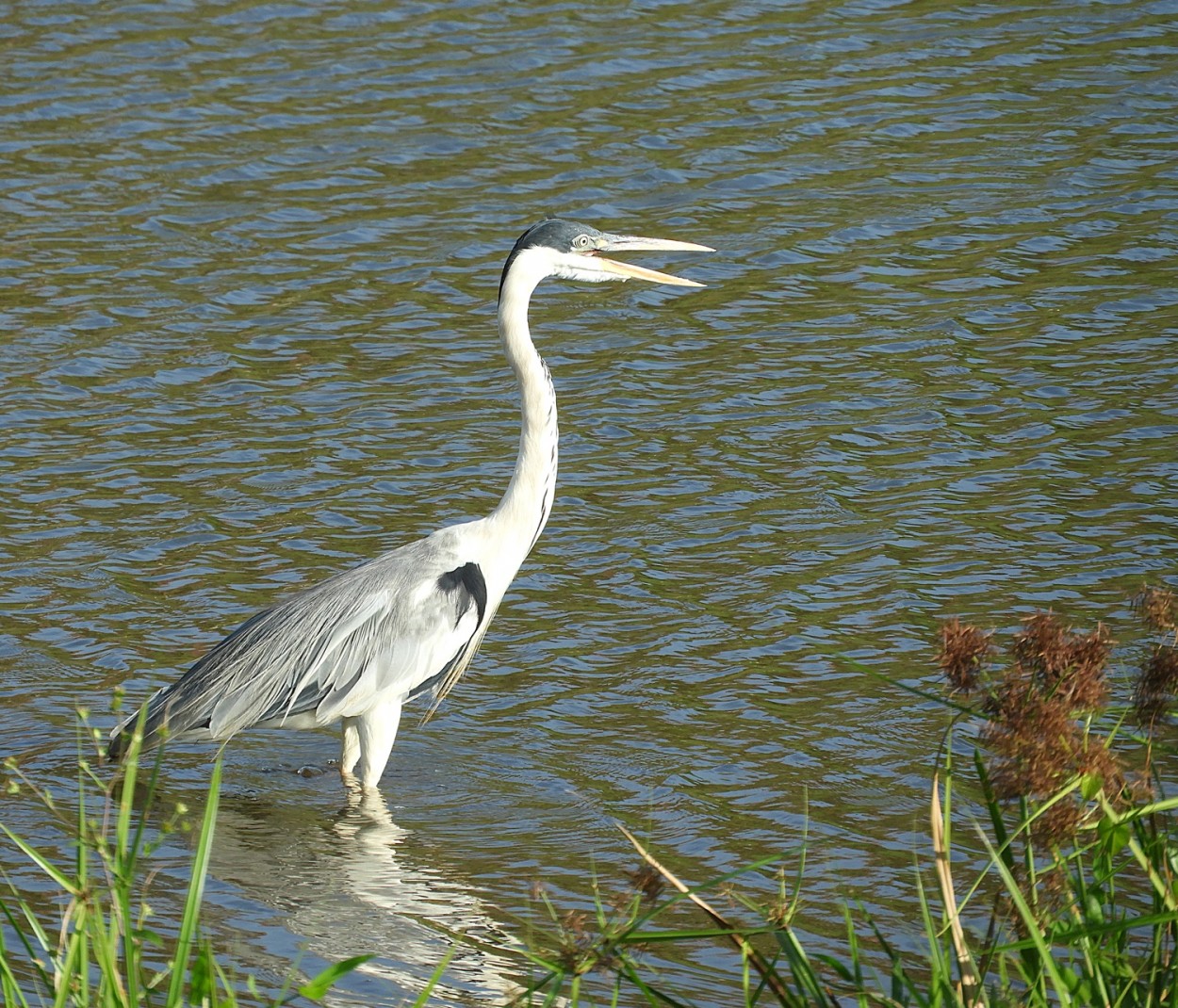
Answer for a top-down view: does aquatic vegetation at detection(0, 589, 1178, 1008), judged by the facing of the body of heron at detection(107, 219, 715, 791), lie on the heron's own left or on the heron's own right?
on the heron's own right

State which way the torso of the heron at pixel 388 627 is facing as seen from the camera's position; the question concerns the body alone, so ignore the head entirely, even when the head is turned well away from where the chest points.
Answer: to the viewer's right
